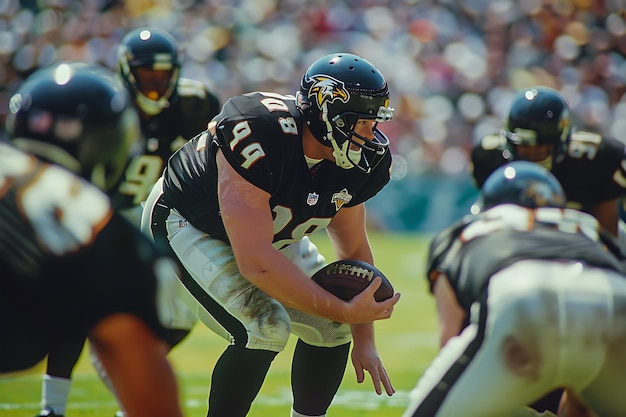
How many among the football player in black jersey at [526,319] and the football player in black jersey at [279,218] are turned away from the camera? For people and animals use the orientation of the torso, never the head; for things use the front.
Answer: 1

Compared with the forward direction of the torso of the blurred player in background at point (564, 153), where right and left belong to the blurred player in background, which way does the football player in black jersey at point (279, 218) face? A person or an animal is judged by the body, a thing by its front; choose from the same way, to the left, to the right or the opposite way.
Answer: to the left

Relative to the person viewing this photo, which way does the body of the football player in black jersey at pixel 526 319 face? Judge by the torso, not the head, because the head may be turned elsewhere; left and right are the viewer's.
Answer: facing away from the viewer

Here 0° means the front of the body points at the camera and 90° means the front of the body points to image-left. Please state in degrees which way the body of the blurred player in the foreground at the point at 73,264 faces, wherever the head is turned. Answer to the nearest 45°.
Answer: approximately 225°

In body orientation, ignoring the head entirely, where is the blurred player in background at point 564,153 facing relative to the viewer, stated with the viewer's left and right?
facing the viewer and to the left of the viewer

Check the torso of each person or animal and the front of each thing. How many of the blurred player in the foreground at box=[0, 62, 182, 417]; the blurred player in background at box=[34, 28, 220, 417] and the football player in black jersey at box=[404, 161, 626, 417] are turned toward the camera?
1

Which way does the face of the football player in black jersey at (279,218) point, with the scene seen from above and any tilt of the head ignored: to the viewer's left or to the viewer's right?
to the viewer's right

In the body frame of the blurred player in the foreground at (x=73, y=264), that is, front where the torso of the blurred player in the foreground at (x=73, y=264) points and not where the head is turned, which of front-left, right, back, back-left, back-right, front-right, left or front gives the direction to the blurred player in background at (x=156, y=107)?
front-left

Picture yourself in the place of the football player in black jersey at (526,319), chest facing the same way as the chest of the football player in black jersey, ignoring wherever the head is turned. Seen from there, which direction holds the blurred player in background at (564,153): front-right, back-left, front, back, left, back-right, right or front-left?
front

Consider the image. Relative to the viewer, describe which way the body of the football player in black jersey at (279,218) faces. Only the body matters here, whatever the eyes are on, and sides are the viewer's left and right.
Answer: facing the viewer and to the right of the viewer

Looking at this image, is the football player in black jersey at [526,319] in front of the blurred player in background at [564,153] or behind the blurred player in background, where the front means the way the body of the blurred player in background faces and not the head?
in front

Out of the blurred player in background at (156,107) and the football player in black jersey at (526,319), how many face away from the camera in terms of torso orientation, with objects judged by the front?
1

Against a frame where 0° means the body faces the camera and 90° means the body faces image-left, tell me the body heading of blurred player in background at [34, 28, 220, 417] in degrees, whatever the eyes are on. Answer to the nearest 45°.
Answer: approximately 0°
